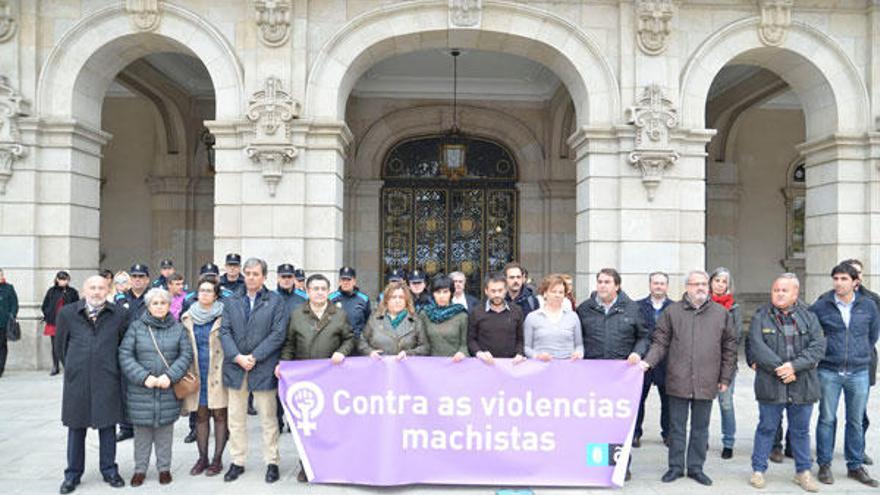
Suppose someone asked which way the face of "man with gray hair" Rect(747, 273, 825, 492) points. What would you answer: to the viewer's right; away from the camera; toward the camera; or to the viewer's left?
toward the camera

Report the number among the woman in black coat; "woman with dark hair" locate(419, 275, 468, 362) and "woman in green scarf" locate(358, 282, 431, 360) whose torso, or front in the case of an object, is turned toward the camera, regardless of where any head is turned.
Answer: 3

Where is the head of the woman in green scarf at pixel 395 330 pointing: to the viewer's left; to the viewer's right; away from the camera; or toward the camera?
toward the camera

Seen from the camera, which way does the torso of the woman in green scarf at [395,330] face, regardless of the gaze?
toward the camera

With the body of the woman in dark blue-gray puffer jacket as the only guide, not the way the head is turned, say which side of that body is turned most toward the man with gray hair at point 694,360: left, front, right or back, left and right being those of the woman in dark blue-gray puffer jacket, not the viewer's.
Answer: left

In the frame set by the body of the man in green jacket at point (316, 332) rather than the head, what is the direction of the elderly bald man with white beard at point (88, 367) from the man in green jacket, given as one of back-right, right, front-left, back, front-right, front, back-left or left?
right

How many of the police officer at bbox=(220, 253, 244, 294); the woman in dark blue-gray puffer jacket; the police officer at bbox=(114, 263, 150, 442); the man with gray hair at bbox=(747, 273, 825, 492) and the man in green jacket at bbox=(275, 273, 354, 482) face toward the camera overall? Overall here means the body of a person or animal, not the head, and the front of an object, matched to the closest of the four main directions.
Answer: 5

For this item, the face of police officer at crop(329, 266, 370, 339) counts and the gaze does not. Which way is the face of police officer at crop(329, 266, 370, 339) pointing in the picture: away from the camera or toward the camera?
toward the camera

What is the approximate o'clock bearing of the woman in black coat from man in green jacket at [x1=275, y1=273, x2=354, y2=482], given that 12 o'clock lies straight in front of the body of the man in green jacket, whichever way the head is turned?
The woman in black coat is roughly at 5 o'clock from the man in green jacket.

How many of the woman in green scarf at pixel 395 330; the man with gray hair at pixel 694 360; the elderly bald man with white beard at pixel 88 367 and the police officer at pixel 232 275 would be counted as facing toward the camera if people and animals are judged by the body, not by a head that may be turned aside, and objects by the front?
4

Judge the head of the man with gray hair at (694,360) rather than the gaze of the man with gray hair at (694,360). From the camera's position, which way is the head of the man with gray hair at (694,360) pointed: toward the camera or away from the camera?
toward the camera

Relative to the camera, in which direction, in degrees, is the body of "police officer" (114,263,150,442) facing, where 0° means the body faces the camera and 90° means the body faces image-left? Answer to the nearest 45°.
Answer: approximately 0°

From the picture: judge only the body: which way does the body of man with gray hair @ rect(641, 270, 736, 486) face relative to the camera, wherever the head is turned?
toward the camera

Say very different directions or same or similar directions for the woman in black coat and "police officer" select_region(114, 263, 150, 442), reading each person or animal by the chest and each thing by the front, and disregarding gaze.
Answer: same or similar directions

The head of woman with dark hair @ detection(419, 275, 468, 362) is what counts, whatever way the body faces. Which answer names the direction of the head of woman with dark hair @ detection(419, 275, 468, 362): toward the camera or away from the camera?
toward the camera

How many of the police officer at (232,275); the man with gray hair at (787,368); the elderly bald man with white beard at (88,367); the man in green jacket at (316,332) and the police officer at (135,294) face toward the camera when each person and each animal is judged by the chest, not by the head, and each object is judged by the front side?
5

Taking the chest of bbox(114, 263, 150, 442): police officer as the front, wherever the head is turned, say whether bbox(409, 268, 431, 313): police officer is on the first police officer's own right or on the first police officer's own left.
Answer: on the first police officer's own left
